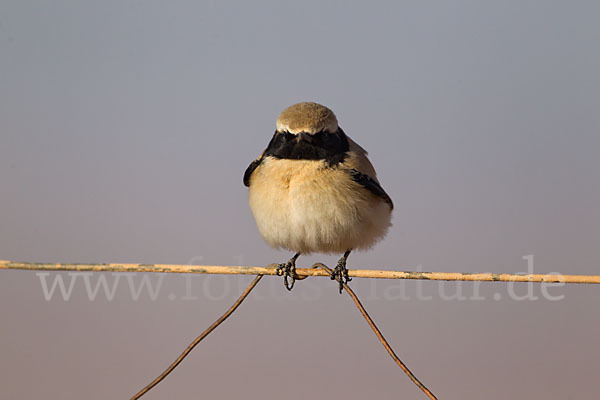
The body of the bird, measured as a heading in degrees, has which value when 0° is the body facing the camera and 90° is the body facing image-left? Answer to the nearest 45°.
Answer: approximately 0°
